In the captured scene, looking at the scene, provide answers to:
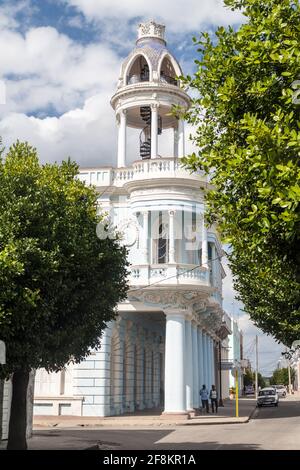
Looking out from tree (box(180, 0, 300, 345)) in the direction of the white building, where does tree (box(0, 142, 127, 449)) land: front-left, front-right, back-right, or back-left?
front-left

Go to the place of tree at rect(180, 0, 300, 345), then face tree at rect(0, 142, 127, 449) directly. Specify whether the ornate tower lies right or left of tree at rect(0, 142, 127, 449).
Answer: right
